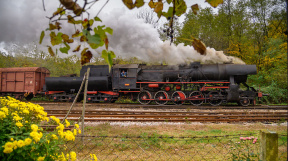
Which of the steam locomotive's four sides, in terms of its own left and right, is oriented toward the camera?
right

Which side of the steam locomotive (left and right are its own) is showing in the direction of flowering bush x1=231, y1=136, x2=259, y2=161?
right

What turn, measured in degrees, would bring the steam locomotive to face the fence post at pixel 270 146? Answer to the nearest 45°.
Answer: approximately 90° to its right

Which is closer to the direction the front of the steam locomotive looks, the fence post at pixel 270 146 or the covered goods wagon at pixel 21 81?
the fence post

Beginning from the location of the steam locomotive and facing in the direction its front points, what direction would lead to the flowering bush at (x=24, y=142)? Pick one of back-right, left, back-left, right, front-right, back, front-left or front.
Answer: right
